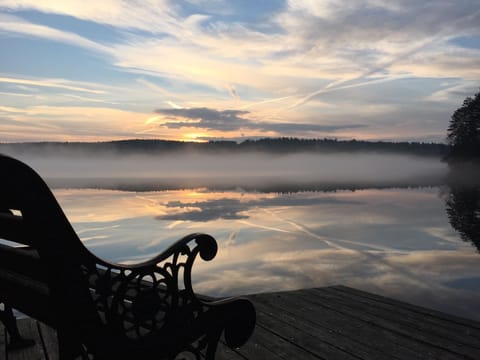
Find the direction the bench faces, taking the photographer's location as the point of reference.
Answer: facing away from the viewer and to the right of the viewer
